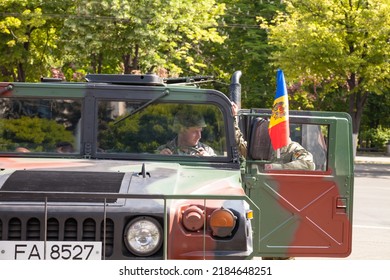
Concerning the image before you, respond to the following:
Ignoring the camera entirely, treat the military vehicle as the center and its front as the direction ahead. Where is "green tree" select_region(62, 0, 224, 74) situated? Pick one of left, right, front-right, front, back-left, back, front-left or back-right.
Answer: back

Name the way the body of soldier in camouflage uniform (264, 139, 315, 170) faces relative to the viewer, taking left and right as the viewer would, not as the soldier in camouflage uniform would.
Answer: facing to the left of the viewer

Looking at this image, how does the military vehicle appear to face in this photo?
toward the camera

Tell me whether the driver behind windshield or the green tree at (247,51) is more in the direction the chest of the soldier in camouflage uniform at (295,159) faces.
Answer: the driver behind windshield

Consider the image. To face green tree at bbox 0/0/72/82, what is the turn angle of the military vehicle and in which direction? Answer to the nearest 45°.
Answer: approximately 180°

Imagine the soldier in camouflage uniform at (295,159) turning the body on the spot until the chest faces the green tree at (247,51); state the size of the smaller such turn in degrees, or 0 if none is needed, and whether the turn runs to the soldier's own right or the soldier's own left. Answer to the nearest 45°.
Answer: approximately 90° to the soldier's own right
